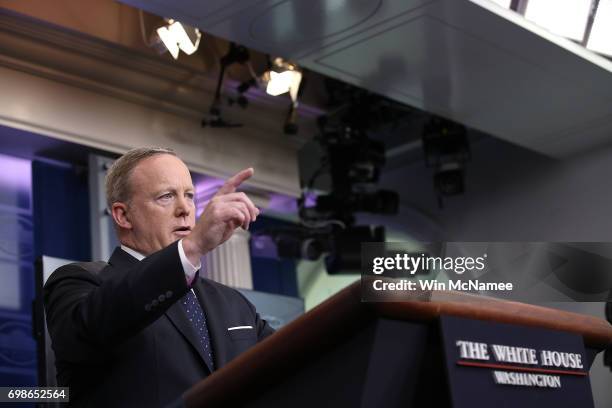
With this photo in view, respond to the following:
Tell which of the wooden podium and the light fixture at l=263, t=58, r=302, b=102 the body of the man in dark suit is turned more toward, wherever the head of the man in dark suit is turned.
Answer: the wooden podium

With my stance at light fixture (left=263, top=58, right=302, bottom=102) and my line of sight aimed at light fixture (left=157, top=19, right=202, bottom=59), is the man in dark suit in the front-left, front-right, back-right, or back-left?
front-left

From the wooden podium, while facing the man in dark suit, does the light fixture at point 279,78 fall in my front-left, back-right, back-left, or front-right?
front-right

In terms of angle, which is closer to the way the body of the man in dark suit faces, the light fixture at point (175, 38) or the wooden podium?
the wooden podium

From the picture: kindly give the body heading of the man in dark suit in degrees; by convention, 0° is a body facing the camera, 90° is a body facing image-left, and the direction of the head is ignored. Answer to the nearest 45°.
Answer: approximately 315°

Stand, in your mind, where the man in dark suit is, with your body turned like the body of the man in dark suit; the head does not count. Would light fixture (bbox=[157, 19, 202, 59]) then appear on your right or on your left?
on your left

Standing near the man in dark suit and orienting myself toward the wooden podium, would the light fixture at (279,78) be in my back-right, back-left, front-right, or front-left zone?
back-left

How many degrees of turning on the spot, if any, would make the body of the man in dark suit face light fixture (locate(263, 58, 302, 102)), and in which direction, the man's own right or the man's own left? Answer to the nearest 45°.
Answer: approximately 135° to the man's own left

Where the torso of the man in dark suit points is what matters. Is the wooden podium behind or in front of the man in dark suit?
in front
